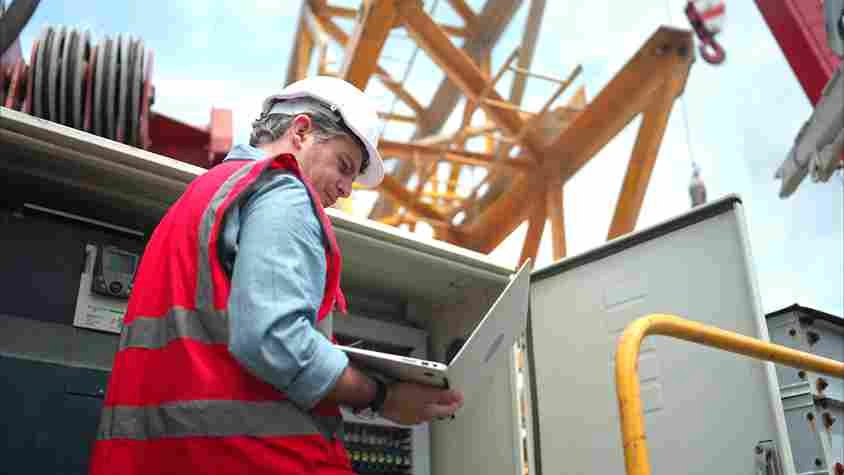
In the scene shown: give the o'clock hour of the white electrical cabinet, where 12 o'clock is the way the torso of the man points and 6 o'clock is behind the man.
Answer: The white electrical cabinet is roughly at 12 o'clock from the man.

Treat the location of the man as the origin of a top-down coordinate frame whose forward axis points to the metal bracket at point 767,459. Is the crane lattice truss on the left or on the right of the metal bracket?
left

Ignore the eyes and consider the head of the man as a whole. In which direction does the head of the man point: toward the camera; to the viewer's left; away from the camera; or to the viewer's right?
to the viewer's right

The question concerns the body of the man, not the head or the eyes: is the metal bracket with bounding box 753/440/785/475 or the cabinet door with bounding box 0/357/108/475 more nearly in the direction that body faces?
the metal bracket

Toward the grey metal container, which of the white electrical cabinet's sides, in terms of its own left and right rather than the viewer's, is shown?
left

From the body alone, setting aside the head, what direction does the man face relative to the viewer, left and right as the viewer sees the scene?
facing away from the viewer and to the right of the viewer
